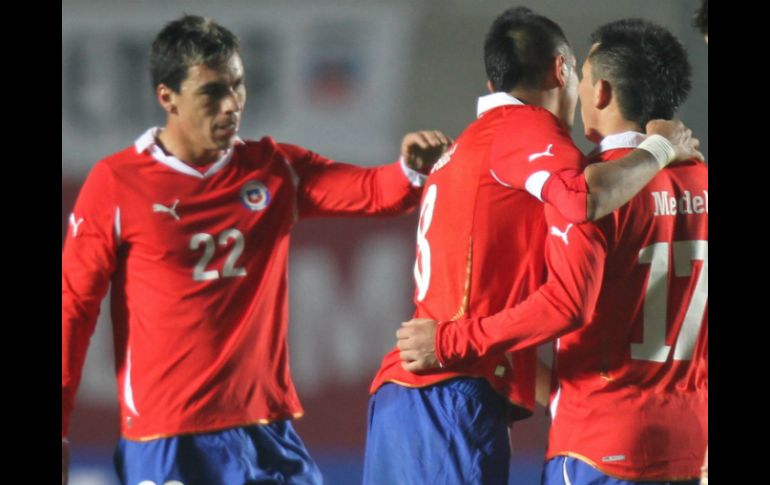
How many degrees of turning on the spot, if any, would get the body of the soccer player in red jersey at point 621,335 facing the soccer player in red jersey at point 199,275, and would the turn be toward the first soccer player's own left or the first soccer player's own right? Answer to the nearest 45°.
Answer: approximately 45° to the first soccer player's own left

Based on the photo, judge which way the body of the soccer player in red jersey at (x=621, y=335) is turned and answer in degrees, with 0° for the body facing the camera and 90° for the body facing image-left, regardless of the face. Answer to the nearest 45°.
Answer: approximately 135°

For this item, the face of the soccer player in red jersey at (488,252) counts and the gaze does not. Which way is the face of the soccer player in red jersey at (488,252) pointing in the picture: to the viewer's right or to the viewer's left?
to the viewer's right

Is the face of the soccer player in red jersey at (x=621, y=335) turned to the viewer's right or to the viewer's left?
to the viewer's left

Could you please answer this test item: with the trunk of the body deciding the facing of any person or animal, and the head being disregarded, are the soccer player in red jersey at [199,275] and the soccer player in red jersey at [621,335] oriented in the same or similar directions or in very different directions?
very different directions

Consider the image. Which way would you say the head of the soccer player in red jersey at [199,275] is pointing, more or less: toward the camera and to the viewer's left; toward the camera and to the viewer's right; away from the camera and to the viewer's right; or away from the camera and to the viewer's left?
toward the camera and to the viewer's right
